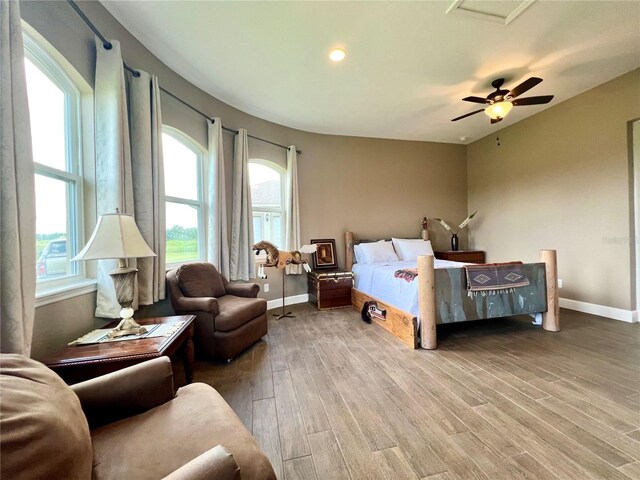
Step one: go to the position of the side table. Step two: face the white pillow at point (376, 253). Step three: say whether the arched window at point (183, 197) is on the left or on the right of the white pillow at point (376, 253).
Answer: left

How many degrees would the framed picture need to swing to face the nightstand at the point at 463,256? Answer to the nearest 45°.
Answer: approximately 90° to its left

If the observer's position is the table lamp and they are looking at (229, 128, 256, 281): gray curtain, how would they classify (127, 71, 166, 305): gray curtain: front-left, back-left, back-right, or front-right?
front-left

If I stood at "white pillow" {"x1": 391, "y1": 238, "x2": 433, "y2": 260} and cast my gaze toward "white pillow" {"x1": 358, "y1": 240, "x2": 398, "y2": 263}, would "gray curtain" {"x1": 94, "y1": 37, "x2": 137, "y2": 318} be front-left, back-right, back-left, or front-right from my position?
front-left

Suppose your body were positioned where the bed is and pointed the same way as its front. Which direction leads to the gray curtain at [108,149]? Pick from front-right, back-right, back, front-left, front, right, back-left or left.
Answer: right

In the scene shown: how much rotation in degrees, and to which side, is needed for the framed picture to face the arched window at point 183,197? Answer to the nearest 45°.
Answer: approximately 45° to its right

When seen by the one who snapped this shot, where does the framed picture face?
facing the viewer

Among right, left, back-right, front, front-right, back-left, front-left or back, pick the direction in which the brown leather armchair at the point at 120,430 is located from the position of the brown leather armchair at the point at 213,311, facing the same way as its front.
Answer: front-right

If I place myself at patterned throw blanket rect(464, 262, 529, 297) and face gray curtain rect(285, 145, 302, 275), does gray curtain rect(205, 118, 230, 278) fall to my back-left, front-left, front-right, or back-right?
front-left

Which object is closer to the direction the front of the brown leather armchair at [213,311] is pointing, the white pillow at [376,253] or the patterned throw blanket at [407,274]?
the patterned throw blanket

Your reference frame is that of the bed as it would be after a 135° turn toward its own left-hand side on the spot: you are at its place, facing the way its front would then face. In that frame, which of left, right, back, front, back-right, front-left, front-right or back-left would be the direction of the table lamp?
back-left

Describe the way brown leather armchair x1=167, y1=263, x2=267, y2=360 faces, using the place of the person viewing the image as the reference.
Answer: facing the viewer and to the right of the viewer

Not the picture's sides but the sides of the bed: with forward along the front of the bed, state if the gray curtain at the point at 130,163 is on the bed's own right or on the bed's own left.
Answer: on the bed's own right

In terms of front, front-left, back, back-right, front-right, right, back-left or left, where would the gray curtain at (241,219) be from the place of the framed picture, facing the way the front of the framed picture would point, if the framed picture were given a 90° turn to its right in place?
front-left

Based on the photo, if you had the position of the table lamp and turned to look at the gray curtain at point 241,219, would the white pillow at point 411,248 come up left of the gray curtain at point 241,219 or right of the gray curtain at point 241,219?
right

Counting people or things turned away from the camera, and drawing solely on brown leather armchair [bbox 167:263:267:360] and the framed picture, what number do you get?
0
